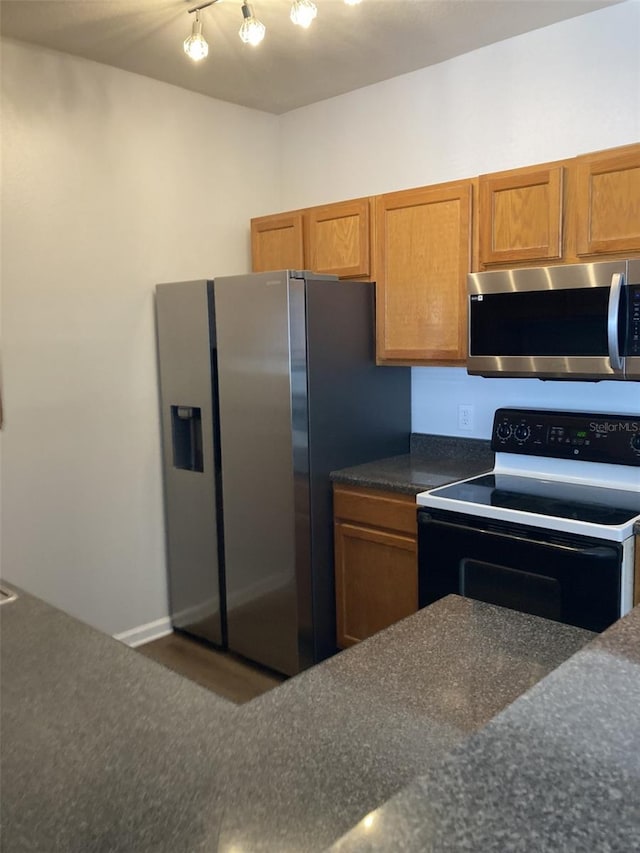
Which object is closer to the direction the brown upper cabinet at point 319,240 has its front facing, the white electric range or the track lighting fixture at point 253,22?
the track lighting fixture

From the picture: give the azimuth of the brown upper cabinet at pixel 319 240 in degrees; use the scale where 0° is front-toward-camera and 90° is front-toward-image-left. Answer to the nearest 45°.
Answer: approximately 45°

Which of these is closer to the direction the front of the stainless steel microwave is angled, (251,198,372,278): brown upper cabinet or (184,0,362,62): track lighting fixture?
the track lighting fixture

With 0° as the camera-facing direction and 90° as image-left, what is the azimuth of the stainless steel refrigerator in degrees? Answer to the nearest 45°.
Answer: approximately 45°

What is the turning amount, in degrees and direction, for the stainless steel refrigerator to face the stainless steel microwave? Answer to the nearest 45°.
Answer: approximately 90° to its left

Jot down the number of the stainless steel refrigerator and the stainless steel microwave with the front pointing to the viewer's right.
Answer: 0

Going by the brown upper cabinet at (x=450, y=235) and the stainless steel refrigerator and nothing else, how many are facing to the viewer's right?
0
